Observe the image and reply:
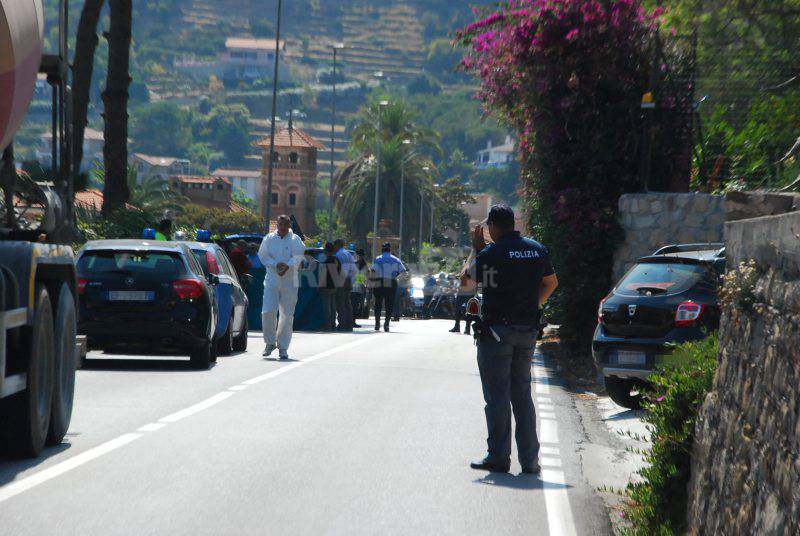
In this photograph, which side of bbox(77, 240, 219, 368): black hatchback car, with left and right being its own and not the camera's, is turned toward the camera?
back

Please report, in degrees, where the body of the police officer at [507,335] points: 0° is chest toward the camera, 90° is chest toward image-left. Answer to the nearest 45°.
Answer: approximately 135°

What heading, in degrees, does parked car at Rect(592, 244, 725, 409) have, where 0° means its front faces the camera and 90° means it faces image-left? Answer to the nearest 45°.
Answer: approximately 225°

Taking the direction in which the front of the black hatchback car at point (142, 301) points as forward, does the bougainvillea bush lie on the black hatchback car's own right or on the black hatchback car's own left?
on the black hatchback car's own right
